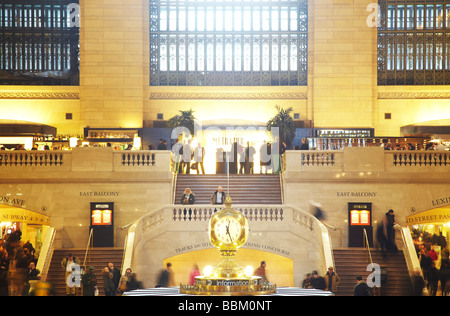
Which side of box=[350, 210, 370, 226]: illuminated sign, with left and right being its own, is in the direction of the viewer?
front

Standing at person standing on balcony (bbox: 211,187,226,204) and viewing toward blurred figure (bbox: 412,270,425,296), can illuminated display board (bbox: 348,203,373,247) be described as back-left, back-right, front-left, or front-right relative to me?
front-left

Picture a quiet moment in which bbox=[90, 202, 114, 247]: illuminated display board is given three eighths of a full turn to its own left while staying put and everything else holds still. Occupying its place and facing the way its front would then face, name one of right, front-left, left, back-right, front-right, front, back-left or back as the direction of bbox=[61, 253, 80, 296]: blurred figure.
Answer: back-right

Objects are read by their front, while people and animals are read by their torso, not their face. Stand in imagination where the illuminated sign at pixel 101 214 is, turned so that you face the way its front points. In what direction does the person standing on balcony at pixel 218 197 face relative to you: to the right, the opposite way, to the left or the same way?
the same way

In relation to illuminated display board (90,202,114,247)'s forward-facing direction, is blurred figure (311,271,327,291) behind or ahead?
ahead

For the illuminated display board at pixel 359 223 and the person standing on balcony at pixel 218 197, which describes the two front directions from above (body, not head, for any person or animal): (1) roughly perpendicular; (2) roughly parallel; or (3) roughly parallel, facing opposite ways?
roughly parallel

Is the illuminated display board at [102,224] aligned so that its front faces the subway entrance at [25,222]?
no

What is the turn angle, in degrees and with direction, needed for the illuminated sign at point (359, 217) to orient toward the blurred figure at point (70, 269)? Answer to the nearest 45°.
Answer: approximately 45° to its right

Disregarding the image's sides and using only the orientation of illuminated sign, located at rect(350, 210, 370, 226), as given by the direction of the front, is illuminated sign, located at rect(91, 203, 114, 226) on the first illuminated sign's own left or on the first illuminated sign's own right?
on the first illuminated sign's own right

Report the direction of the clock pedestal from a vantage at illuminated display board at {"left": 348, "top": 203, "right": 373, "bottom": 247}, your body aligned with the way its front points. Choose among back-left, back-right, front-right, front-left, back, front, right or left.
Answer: front

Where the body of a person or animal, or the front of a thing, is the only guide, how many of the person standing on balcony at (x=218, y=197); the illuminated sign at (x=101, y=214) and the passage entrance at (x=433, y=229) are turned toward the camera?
3

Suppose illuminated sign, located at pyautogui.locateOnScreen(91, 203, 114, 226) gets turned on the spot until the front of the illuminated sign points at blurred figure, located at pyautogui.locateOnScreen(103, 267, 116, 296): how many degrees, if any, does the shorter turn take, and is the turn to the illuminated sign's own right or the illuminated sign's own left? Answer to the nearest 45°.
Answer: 0° — it already faces them

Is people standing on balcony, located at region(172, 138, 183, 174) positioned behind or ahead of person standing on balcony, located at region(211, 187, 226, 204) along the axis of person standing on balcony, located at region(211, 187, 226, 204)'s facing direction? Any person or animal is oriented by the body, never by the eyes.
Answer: behind

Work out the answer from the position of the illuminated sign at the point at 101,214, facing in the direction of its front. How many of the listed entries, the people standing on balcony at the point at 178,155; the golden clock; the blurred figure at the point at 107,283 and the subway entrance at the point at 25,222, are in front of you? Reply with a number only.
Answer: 2

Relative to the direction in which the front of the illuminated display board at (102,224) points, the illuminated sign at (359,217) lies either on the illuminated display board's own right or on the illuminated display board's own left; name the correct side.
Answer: on the illuminated display board's own left

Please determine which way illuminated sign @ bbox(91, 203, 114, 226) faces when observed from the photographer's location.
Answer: facing the viewer

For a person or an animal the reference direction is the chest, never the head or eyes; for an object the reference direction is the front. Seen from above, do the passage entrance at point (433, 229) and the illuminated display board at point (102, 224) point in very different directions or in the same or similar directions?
same or similar directions

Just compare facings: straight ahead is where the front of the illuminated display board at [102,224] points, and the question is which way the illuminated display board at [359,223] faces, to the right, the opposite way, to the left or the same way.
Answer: the same way
